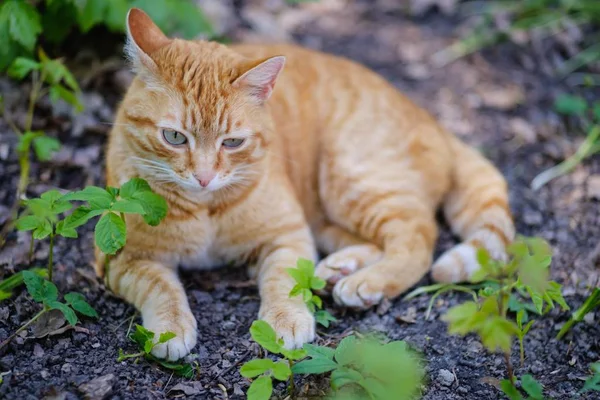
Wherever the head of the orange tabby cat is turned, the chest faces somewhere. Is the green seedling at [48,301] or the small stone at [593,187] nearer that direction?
the green seedling

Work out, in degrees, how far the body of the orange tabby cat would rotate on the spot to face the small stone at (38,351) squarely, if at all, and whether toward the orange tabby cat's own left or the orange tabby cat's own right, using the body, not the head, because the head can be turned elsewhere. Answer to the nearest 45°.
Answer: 0° — it already faces it

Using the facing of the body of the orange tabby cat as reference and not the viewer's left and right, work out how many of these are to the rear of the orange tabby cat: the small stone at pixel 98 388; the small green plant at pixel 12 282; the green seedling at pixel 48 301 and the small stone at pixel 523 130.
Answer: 1

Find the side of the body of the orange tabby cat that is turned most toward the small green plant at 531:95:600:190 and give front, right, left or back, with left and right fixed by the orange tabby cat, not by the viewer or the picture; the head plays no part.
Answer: back

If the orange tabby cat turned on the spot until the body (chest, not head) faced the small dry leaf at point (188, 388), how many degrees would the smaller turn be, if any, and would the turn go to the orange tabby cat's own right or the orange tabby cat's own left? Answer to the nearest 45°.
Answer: approximately 45° to the orange tabby cat's own left

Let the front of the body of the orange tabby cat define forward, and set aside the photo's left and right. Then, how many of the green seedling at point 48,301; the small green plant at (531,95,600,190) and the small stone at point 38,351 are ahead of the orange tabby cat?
2

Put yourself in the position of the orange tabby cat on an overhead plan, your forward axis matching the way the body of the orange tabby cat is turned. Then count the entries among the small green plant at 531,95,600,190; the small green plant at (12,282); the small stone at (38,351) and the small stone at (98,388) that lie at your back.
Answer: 1

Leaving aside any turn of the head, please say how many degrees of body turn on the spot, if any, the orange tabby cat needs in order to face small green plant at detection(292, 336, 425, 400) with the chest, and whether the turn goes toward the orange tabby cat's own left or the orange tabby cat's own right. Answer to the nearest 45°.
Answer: approximately 45° to the orange tabby cat's own left

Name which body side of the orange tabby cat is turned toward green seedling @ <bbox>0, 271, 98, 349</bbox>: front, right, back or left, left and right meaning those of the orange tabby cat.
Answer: front

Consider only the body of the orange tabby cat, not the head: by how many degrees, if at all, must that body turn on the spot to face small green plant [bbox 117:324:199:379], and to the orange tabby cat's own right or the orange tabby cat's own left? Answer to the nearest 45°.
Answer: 0° — it already faces it

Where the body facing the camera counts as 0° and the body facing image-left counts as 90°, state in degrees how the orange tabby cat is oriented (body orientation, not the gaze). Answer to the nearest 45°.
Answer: approximately 45°

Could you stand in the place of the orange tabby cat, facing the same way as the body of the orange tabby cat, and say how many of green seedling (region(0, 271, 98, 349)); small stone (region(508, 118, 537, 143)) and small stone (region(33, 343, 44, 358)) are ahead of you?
2
